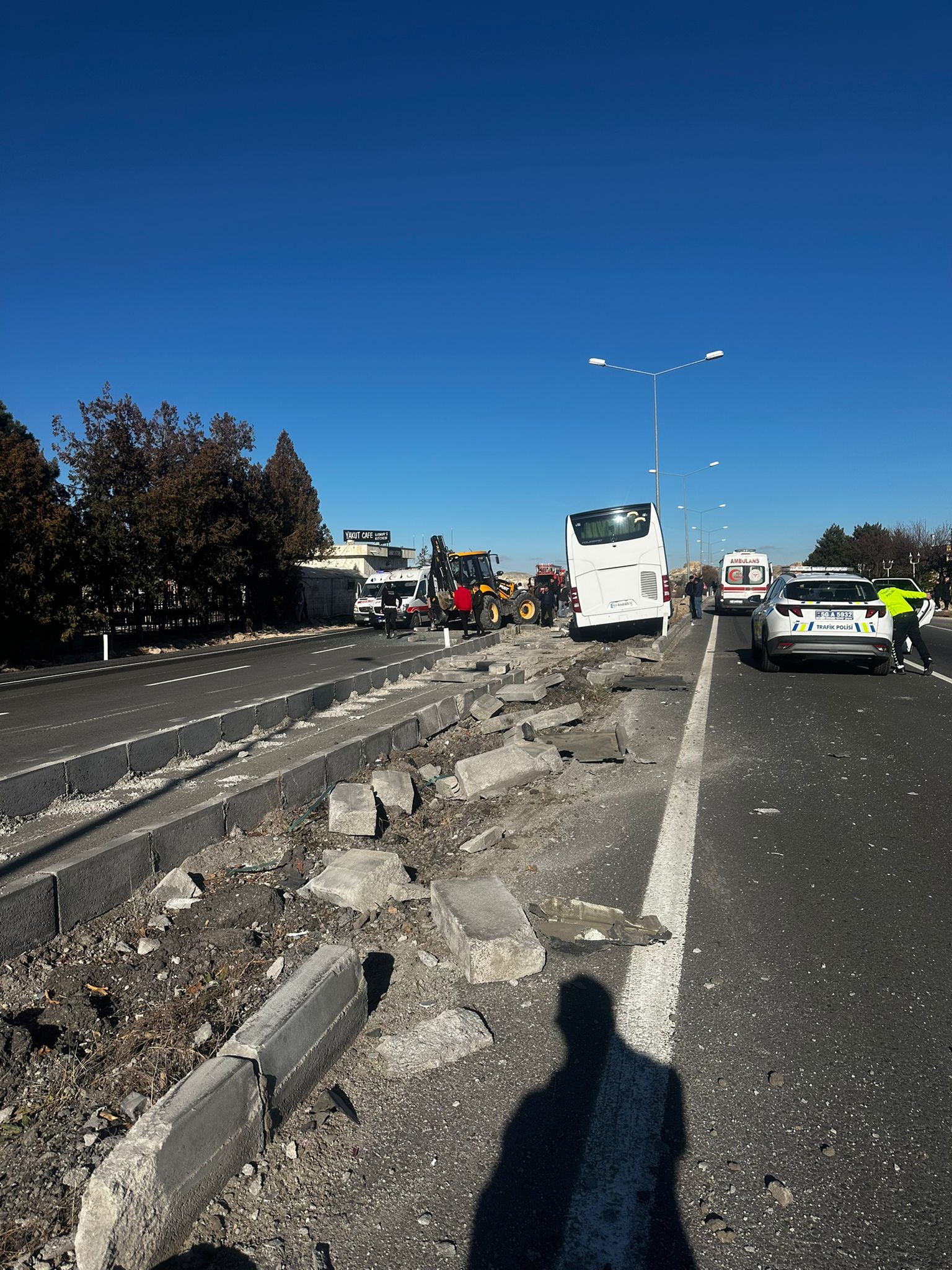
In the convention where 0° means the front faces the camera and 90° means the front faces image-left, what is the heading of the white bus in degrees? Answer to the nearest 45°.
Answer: approximately 180°

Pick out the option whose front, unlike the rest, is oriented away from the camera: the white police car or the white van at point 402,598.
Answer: the white police car

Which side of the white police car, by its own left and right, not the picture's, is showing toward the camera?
back

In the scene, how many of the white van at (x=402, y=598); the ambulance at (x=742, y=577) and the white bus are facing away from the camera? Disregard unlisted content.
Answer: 2

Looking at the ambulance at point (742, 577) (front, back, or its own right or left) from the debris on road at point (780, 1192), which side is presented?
back

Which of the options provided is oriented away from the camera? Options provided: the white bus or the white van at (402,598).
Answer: the white bus

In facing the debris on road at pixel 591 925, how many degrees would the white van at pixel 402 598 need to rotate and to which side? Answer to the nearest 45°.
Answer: approximately 45° to its left

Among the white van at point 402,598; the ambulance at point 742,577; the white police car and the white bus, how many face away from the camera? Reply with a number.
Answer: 3

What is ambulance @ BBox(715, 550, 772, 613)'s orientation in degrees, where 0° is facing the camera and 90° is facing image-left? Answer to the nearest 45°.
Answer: approximately 180°

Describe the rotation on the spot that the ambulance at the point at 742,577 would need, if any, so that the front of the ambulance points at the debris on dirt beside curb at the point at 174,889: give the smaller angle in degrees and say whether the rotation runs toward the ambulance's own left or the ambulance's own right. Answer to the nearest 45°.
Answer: approximately 180°

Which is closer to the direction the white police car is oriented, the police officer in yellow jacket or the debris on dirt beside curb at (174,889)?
the police officer in yellow jacket

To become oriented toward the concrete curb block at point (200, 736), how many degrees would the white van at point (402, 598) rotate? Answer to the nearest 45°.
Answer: approximately 45° to its left

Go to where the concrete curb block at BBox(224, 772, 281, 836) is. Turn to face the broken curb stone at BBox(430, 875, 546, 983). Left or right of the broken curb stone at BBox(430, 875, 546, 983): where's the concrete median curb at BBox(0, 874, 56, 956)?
right

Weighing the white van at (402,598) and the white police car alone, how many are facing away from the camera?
1

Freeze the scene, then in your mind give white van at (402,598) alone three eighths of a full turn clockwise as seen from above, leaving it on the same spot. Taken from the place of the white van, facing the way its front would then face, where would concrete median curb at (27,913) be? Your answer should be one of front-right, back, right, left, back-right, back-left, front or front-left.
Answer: back

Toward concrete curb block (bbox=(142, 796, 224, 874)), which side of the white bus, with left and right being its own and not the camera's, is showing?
back

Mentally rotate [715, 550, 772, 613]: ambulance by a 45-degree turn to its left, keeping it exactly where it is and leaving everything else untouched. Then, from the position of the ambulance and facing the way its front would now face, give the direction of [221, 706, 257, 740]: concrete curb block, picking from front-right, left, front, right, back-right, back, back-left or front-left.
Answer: back-left

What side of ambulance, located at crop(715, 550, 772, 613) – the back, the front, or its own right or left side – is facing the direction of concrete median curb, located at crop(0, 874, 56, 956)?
back
